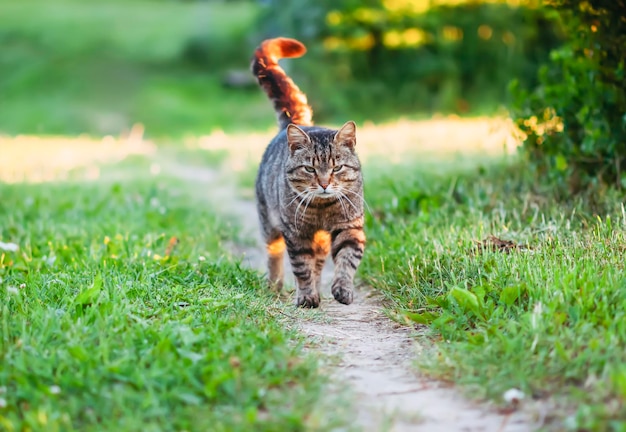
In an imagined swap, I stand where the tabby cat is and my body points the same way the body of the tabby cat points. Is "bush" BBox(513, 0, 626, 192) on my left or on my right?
on my left

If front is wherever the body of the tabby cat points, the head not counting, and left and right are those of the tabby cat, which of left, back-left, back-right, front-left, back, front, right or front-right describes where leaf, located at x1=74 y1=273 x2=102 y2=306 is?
front-right

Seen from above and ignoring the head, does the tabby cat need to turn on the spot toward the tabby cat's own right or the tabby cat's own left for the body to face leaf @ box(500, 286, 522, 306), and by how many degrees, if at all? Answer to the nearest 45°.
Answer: approximately 45° to the tabby cat's own left

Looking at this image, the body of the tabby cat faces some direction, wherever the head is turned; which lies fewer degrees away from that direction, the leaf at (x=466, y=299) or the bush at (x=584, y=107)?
the leaf

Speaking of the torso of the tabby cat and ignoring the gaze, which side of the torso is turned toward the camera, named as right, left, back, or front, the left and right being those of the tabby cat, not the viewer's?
front

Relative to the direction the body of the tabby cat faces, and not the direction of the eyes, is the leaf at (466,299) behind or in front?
in front

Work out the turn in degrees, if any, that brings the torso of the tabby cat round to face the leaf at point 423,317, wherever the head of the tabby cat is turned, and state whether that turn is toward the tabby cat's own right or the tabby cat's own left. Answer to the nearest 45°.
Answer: approximately 45° to the tabby cat's own left

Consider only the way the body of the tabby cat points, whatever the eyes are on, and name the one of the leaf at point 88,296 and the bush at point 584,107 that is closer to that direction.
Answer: the leaf
